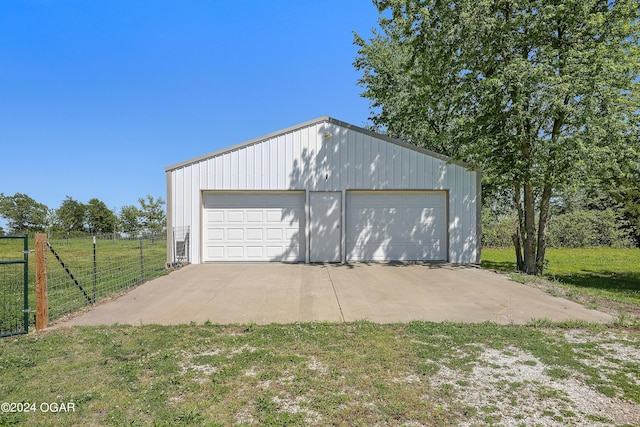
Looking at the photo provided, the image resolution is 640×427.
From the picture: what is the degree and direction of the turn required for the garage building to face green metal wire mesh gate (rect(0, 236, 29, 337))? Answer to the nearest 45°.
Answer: approximately 45° to its right

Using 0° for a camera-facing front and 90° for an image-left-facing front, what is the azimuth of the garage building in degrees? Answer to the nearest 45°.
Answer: approximately 0°

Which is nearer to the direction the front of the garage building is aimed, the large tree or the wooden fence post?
the wooden fence post
